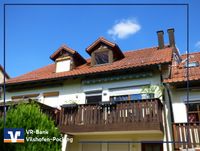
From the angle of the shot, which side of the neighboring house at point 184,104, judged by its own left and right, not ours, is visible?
front

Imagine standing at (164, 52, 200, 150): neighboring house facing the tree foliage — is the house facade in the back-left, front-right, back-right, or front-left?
front-right

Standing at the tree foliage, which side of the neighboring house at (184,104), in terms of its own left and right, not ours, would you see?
right

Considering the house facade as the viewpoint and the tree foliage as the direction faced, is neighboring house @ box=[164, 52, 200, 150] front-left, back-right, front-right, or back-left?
back-left
